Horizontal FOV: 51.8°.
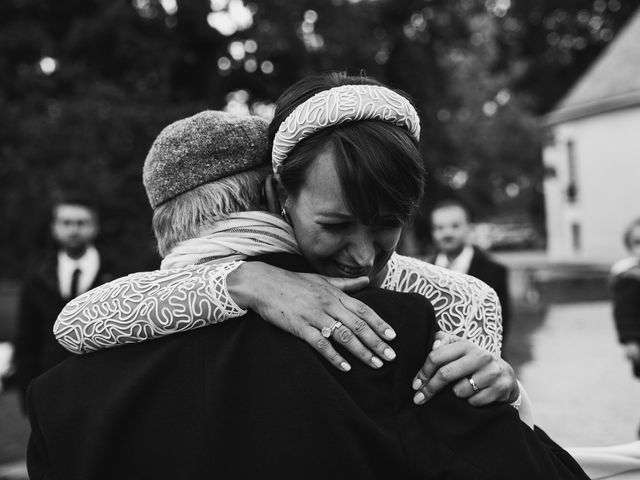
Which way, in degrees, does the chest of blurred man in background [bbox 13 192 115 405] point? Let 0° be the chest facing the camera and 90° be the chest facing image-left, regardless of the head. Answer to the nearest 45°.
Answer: approximately 0°

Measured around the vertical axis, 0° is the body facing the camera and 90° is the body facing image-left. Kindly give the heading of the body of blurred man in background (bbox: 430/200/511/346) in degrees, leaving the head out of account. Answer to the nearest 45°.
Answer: approximately 45°

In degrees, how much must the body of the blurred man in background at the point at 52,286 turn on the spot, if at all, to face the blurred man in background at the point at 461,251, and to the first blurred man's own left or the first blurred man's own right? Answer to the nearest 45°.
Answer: approximately 90° to the first blurred man's own left

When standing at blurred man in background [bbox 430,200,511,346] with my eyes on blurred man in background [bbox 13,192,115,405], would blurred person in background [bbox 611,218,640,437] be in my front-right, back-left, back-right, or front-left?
back-left

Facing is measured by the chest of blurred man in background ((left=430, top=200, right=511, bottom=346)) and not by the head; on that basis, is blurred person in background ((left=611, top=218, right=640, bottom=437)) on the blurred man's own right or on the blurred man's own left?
on the blurred man's own left
